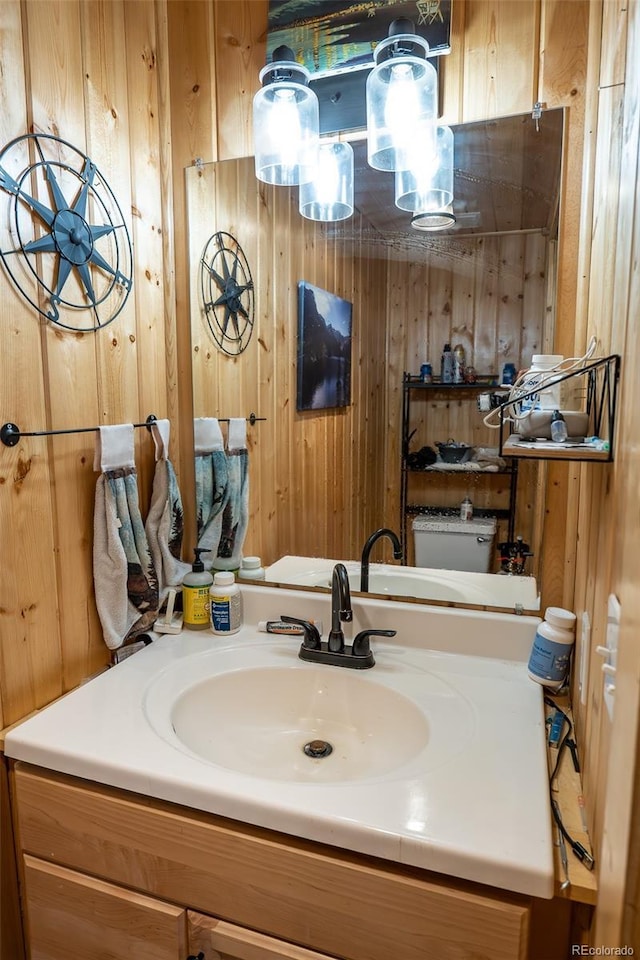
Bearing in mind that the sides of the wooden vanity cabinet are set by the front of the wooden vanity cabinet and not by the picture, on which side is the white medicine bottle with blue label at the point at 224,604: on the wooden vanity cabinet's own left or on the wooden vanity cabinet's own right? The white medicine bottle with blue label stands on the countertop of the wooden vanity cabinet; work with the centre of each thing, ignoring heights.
on the wooden vanity cabinet's own right

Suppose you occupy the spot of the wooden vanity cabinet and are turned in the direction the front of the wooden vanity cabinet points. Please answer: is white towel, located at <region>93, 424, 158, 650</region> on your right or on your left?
on your right

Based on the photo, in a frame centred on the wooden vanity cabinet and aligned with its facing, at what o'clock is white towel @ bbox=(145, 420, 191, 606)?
The white towel is roughly at 4 o'clock from the wooden vanity cabinet.

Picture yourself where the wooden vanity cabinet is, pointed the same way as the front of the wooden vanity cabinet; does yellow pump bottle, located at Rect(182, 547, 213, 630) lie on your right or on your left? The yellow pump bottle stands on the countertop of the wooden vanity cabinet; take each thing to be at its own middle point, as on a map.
on your right

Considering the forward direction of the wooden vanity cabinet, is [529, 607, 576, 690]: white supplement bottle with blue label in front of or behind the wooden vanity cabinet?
behind

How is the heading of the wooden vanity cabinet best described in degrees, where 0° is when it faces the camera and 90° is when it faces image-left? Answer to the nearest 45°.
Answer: approximately 45°
